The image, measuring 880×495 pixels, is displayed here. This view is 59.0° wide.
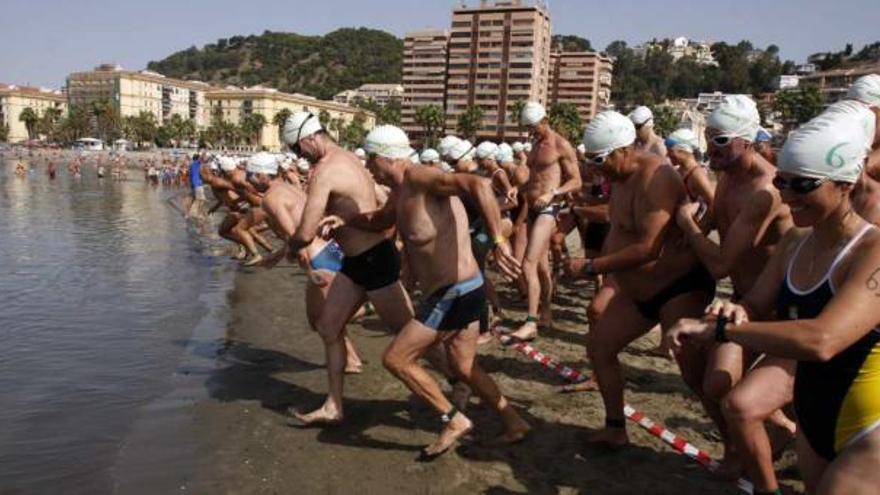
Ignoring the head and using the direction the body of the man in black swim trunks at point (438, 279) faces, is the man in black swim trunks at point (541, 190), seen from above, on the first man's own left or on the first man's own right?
on the first man's own right

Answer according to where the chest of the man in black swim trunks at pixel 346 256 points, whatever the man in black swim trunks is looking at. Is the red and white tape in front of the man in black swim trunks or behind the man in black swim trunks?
behind

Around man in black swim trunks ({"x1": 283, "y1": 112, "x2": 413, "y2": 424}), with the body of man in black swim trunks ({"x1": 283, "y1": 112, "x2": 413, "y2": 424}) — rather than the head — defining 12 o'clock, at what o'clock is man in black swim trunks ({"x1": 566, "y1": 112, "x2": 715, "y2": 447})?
man in black swim trunks ({"x1": 566, "y1": 112, "x2": 715, "y2": 447}) is roughly at 7 o'clock from man in black swim trunks ({"x1": 283, "y1": 112, "x2": 413, "y2": 424}).

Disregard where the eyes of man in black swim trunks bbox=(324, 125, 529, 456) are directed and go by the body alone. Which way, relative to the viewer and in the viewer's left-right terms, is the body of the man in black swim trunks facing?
facing to the left of the viewer

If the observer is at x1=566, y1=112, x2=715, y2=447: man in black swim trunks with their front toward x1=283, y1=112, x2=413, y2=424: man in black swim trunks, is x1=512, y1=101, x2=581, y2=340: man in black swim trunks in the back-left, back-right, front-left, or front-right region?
front-right

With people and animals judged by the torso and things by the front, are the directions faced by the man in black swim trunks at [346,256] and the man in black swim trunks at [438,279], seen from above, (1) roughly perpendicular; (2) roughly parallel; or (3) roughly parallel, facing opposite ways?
roughly parallel

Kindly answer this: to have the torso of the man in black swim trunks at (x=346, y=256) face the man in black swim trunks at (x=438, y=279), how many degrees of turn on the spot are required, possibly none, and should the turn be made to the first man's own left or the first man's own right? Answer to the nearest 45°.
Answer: approximately 135° to the first man's own left

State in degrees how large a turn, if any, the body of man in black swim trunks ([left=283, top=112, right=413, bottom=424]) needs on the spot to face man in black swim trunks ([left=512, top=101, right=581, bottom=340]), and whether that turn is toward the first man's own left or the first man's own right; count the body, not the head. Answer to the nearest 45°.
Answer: approximately 135° to the first man's own right

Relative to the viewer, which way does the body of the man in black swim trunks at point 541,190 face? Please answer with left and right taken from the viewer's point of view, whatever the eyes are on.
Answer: facing the viewer and to the left of the viewer

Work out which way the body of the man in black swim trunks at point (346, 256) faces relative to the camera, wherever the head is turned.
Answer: to the viewer's left

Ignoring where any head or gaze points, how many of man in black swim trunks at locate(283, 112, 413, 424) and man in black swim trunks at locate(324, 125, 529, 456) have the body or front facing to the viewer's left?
2
